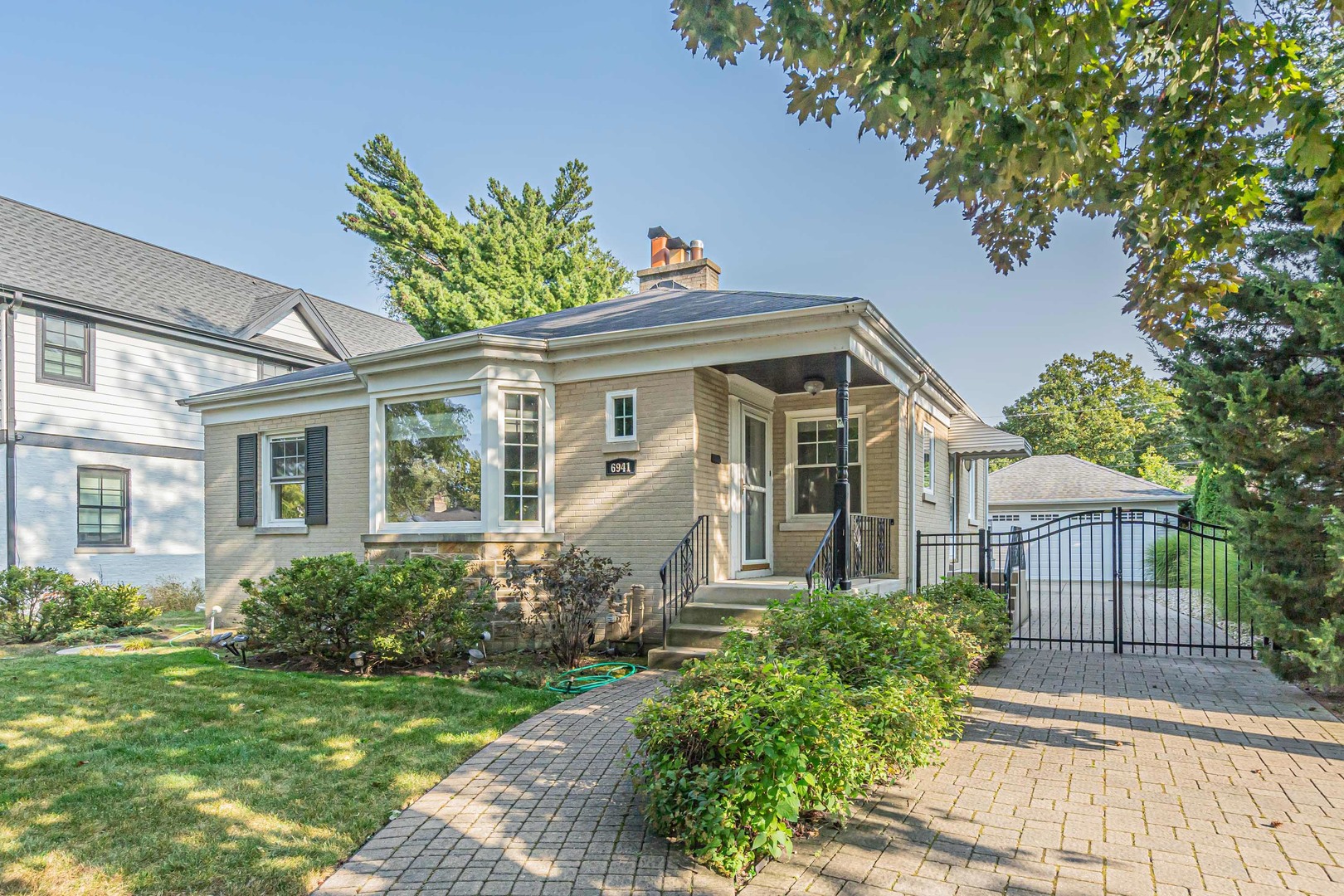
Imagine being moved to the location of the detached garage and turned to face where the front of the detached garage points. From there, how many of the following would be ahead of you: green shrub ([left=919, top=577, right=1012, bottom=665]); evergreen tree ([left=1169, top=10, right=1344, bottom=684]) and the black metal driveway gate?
3

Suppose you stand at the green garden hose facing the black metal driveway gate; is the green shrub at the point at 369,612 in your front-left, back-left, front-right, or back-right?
back-left

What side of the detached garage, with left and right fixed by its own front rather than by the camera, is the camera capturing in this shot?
front

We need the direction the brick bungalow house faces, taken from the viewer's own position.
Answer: facing the viewer and to the left of the viewer

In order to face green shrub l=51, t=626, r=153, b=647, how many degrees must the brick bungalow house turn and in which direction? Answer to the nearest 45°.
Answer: approximately 45° to its right

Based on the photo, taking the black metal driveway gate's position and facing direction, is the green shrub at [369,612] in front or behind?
in front

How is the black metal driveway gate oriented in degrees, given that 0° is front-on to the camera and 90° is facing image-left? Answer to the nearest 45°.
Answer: approximately 0°

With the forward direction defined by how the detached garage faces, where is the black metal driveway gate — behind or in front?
in front

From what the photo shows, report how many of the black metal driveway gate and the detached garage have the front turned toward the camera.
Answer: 2

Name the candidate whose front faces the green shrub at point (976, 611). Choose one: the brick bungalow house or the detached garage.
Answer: the detached garage

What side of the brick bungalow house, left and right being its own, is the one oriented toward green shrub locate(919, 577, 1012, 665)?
left

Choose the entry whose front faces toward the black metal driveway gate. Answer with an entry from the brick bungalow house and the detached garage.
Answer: the detached garage

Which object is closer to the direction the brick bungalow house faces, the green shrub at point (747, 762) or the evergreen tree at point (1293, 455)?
the green shrub
